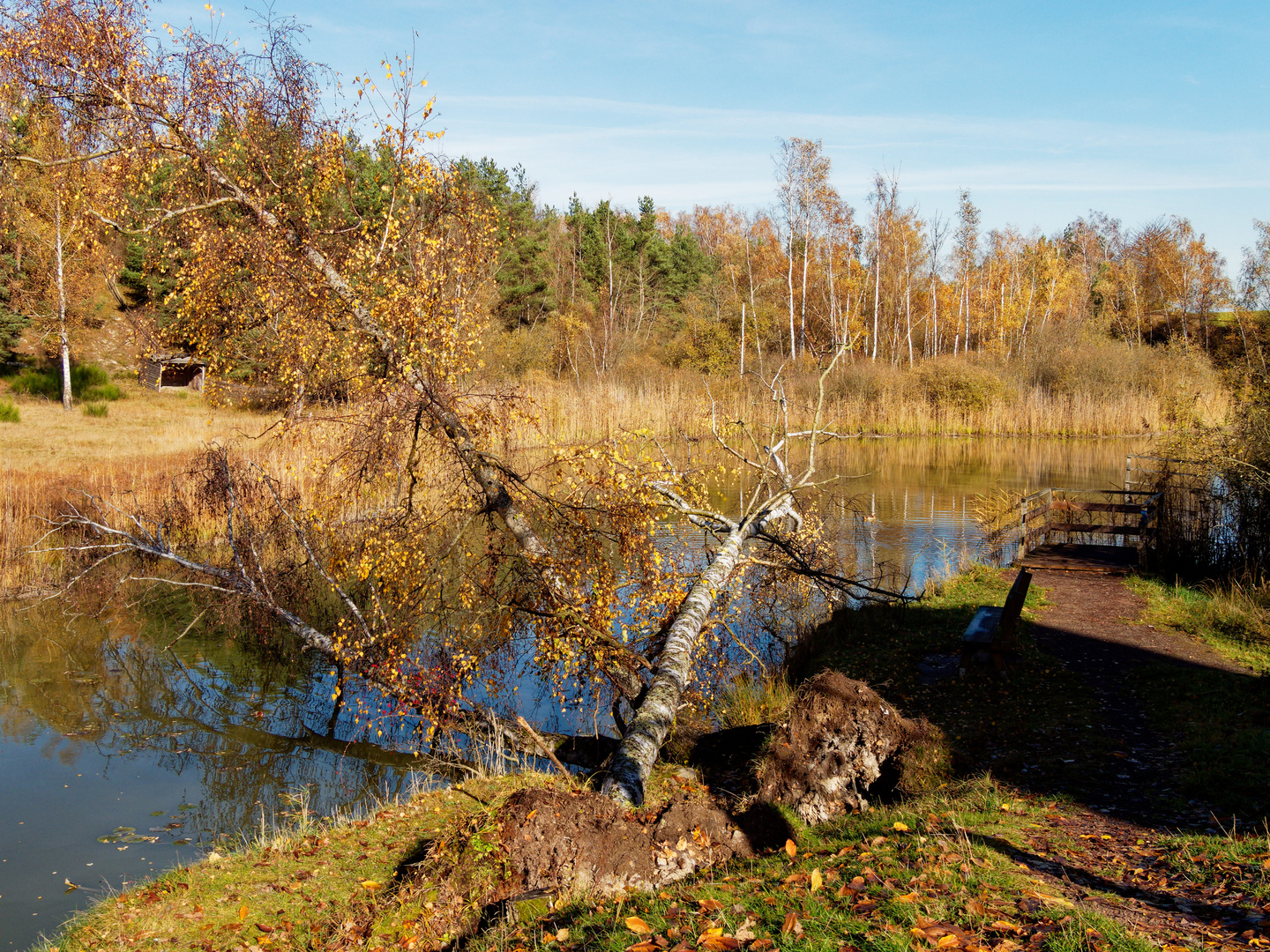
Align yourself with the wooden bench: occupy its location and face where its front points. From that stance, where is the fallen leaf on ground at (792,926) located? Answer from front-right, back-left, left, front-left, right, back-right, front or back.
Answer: left

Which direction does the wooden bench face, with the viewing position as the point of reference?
facing to the left of the viewer

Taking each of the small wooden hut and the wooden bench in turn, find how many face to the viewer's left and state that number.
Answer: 1

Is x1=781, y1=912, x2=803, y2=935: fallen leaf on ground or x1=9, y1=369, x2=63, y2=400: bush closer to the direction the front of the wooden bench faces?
the bush

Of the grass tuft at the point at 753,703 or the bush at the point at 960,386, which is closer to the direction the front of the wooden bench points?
the grass tuft

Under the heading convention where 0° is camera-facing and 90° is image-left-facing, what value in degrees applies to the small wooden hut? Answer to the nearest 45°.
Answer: approximately 315°

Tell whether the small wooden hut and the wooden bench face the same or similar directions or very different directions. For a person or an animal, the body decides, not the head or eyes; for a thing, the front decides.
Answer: very different directions
